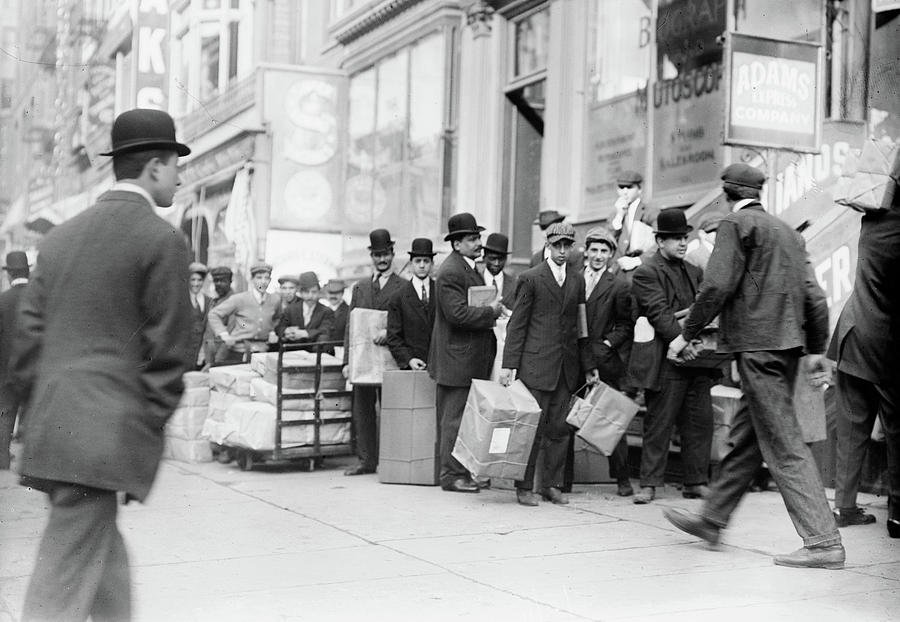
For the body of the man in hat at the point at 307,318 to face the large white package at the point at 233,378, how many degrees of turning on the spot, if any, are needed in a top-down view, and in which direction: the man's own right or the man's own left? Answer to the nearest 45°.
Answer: approximately 45° to the man's own right

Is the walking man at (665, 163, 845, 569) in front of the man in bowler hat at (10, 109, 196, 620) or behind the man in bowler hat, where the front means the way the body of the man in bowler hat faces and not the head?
in front

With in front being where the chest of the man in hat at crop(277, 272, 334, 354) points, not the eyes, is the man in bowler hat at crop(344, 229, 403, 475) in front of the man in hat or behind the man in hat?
in front

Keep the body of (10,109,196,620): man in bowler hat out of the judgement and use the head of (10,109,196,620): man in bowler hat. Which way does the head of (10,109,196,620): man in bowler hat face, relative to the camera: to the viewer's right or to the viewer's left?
to the viewer's right

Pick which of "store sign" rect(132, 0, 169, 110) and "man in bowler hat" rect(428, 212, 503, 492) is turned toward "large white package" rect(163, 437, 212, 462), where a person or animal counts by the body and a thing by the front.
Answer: the store sign

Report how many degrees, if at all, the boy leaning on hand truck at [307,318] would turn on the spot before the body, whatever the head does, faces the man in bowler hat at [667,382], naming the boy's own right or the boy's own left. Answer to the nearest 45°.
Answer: approximately 45° to the boy's own left

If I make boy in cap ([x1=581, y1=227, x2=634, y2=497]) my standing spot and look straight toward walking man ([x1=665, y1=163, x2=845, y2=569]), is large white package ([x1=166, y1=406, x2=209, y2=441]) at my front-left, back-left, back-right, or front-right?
back-right

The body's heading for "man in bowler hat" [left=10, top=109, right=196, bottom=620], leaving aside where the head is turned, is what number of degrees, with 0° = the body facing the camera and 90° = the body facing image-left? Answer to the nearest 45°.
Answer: approximately 225°

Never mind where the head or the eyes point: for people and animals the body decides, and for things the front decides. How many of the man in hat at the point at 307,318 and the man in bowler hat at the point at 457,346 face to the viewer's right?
1
